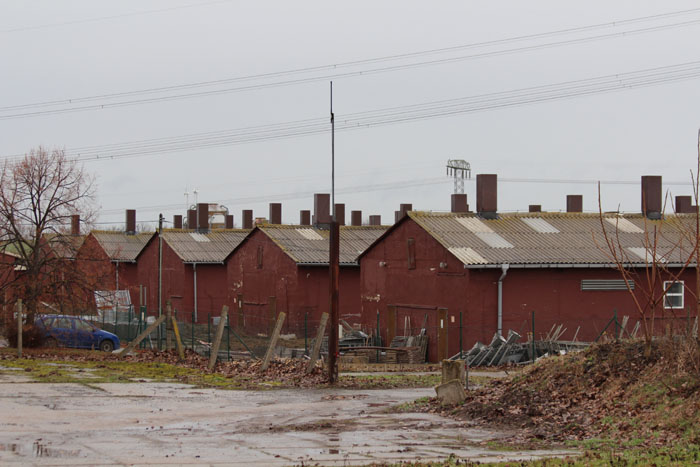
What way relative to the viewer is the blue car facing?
to the viewer's right

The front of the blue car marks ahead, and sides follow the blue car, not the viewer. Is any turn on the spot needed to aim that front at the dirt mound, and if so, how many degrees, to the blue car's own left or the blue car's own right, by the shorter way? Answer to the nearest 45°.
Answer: approximately 90° to the blue car's own right

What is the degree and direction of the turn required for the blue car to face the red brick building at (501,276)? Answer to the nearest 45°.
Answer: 0° — it already faces it

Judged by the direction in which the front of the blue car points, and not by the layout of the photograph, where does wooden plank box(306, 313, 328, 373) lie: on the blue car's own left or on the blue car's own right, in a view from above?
on the blue car's own right

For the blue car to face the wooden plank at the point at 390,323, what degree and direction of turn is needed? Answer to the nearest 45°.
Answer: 0° — it already faces it
